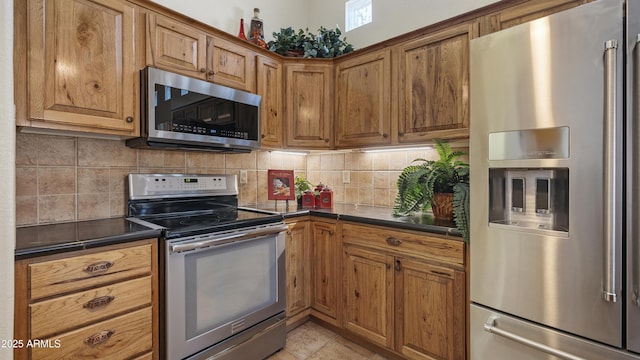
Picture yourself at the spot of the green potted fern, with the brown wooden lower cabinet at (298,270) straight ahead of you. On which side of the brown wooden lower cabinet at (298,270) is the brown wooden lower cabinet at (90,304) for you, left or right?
left

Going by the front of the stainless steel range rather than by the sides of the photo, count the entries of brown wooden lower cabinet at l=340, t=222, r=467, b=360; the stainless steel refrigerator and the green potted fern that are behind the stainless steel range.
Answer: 0

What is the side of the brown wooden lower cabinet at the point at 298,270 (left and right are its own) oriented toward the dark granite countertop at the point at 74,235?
right

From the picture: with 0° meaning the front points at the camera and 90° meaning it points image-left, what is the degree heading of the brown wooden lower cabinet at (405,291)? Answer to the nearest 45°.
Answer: approximately 45°

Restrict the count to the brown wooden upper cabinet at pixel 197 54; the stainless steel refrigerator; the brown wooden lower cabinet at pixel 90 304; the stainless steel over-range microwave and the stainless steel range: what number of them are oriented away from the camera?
0

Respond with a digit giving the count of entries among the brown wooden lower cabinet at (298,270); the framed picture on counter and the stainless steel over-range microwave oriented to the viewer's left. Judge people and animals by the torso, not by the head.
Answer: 0

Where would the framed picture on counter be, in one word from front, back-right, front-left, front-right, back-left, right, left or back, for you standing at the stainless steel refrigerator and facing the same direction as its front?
front-right

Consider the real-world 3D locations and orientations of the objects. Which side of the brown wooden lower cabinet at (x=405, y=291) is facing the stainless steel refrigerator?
left

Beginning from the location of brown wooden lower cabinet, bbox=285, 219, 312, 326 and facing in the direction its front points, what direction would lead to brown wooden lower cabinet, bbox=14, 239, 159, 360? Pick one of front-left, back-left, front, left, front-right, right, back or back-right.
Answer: right

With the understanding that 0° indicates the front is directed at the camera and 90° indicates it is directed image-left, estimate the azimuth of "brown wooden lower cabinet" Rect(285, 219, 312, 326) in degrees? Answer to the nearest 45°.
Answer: approximately 315°

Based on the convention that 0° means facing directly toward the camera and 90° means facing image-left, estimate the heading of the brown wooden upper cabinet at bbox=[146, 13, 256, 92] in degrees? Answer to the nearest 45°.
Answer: approximately 315°

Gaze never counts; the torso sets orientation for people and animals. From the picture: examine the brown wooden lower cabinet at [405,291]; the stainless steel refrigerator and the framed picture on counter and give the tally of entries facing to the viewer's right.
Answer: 0

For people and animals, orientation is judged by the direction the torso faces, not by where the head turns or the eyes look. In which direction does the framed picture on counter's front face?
toward the camera

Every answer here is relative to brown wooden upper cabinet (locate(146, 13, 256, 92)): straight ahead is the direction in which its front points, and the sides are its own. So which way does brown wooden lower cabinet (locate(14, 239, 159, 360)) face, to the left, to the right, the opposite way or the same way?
the same way

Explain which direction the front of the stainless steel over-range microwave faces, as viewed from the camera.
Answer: facing the viewer and to the right of the viewer

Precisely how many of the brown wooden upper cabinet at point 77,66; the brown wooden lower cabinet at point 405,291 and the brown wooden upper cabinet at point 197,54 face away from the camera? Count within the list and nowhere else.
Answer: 0

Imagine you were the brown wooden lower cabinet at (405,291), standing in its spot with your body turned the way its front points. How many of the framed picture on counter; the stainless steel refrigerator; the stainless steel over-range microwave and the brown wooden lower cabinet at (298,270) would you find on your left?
1

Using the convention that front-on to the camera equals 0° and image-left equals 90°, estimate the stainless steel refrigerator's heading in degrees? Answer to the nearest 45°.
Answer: approximately 45°

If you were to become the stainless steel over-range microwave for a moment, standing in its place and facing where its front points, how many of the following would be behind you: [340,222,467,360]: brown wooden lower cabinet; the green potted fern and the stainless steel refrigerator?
0
